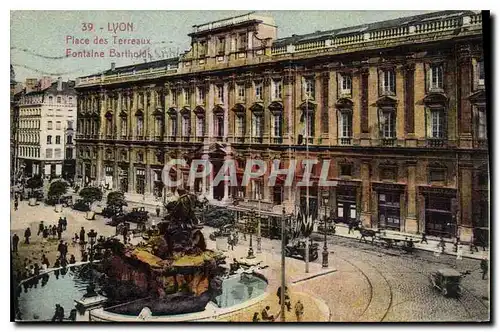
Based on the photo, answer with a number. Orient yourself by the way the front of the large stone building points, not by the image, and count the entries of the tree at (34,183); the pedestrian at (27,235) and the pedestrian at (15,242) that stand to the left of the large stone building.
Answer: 0

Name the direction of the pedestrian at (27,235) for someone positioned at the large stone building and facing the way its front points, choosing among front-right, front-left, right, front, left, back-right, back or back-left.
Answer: front-right

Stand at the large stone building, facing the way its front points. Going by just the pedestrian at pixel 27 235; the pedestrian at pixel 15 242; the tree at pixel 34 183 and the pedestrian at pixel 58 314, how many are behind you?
0

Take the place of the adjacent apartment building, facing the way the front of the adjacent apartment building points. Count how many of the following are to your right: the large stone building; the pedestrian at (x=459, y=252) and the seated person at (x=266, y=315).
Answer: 0

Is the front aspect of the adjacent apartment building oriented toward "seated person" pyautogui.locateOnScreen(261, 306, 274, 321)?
yes

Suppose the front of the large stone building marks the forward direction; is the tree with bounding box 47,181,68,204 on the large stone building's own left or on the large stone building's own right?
on the large stone building's own right

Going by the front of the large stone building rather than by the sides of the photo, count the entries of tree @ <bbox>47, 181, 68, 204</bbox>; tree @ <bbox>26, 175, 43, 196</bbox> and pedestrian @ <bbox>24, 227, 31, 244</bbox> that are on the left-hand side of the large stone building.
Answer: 0

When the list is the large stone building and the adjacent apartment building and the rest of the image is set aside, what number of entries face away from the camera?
0

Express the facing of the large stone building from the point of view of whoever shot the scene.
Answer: facing the viewer and to the left of the viewer

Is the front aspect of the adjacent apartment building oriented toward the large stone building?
no

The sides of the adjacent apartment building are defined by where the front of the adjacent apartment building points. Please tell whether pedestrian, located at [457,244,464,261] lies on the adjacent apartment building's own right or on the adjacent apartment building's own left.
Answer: on the adjacent apartment building's own left

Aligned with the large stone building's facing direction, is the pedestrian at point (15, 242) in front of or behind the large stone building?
in front

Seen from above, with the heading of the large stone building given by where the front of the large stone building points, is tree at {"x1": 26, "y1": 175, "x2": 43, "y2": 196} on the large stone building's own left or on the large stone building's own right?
on the large stone building's own right
